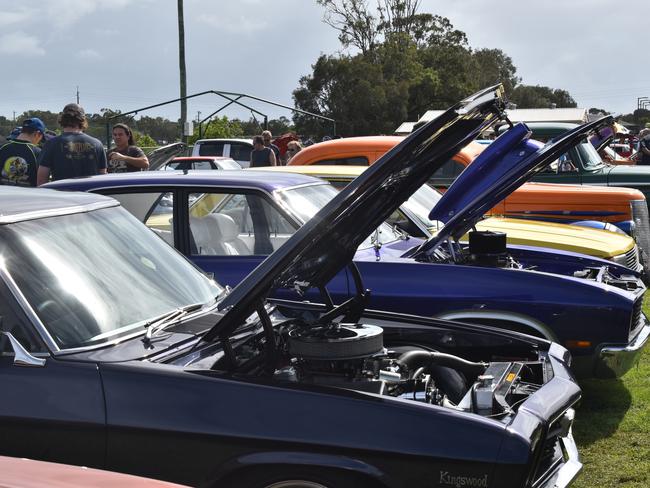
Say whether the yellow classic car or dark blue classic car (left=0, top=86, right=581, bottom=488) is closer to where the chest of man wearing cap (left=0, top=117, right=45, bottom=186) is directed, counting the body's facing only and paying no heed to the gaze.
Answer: the yellow classic car

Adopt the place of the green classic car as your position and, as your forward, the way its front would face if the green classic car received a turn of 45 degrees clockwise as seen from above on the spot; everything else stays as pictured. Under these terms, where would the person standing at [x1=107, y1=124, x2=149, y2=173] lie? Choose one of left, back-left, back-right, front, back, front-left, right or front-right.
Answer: right

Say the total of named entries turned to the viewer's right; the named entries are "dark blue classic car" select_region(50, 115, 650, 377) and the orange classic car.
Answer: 2

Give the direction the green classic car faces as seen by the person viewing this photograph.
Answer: facing to the right of the viewer

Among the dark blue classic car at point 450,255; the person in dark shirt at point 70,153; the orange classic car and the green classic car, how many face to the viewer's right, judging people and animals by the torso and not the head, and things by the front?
3

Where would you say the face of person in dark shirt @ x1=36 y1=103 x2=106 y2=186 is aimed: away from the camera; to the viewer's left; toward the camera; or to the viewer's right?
away from the camera

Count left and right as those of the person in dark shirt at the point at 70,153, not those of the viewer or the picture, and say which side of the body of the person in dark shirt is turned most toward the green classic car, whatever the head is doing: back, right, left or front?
right

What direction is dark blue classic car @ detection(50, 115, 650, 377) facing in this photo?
to the viewer's right

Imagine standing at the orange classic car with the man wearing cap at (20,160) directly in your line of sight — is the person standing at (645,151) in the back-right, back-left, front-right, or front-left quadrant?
back-right

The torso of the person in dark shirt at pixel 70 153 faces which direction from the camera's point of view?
away from the camera

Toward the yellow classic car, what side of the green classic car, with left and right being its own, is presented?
right

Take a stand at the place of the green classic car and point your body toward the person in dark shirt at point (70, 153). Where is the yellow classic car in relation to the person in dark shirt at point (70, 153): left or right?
left

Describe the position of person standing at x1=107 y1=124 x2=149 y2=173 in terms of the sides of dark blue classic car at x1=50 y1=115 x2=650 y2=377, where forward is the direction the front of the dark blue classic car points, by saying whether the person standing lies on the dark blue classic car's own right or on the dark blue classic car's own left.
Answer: on the dark blue classic car's own left

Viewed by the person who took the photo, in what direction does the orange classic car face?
facing to the right of the viewer

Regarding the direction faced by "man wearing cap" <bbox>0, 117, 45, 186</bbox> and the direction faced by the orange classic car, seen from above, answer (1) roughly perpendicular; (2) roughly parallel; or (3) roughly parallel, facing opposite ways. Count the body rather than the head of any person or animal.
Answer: roughly perpendicular

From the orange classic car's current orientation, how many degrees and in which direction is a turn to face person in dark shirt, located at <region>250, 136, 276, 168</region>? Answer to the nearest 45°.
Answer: approximately 135° to its left

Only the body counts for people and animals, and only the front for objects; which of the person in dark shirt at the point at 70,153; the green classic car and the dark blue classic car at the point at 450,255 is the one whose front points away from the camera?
the person in dark shirt
